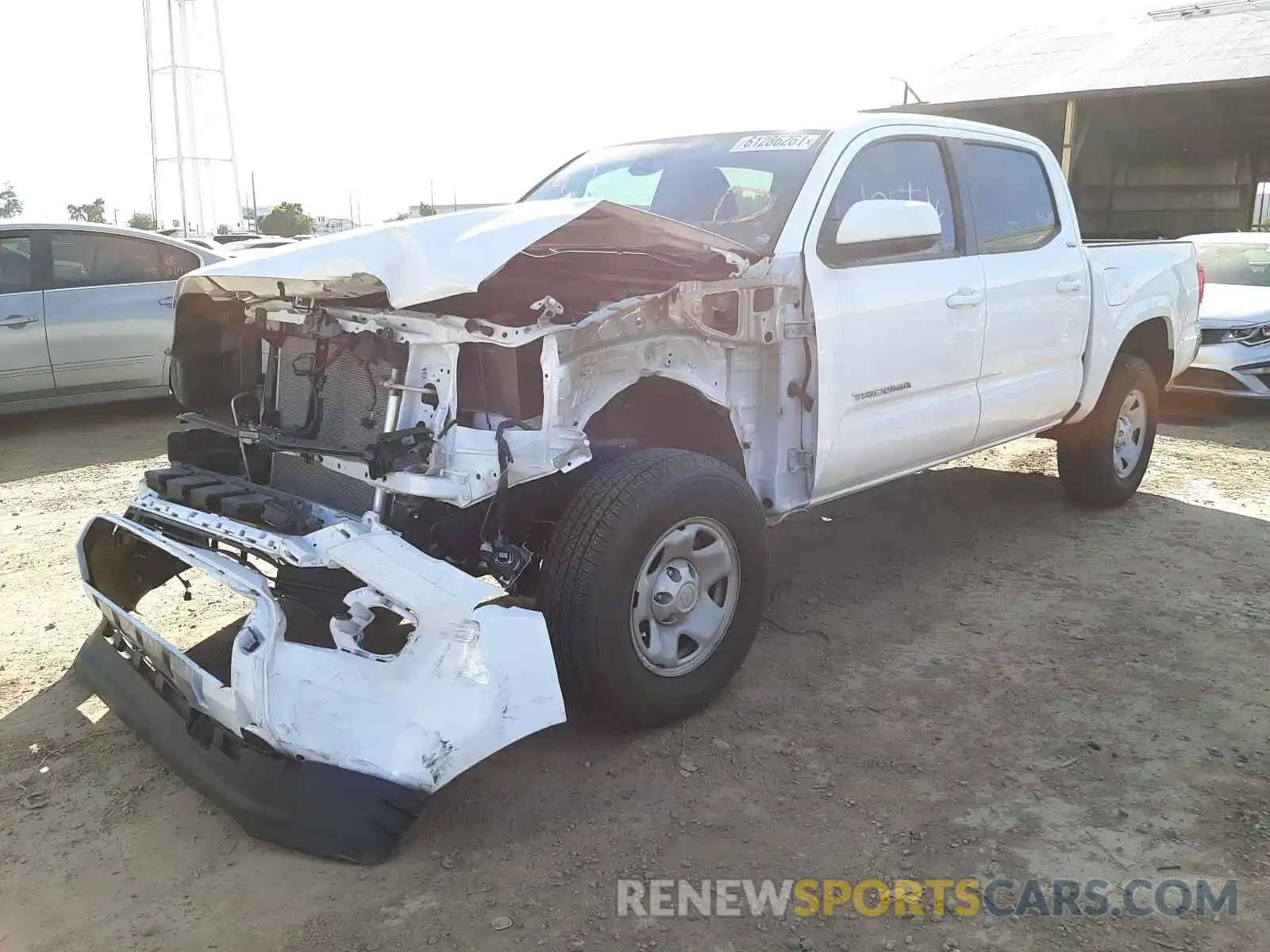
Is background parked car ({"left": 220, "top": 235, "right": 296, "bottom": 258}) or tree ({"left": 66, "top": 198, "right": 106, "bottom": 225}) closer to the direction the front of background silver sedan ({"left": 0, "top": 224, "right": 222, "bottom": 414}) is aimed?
the tree

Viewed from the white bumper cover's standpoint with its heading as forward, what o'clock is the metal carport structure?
The metal carport structure is roughly at 6 o'clock from the white bumper cover.

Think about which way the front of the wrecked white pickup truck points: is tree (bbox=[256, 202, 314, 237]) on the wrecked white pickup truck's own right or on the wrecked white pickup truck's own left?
on the wrecked white pickup truck's own right

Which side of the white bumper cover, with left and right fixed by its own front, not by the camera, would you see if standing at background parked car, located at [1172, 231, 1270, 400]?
back

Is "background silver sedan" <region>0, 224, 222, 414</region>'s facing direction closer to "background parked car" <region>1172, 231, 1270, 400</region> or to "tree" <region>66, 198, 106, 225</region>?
the tree

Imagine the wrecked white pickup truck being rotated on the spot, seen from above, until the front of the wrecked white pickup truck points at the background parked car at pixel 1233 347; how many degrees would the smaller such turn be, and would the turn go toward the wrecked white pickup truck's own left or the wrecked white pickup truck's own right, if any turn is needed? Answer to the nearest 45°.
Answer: approximately 180°

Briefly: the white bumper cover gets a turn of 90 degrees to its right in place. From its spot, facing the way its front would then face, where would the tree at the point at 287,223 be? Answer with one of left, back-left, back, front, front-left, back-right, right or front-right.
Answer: front-right

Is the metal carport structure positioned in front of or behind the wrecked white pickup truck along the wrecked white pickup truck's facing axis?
behind

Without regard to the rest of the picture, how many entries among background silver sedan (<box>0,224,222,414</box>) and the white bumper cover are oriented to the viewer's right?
0

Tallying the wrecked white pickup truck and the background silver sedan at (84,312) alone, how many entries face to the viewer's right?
0

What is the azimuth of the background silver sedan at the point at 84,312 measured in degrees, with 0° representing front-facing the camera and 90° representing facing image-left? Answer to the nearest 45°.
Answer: approximately 90°

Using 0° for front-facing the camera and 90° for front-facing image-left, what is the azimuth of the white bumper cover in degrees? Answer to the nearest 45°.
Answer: approximately 45°

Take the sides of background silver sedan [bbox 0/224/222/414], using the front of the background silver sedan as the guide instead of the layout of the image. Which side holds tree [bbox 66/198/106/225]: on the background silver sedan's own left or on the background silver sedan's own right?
on the background silver sedan's own right
